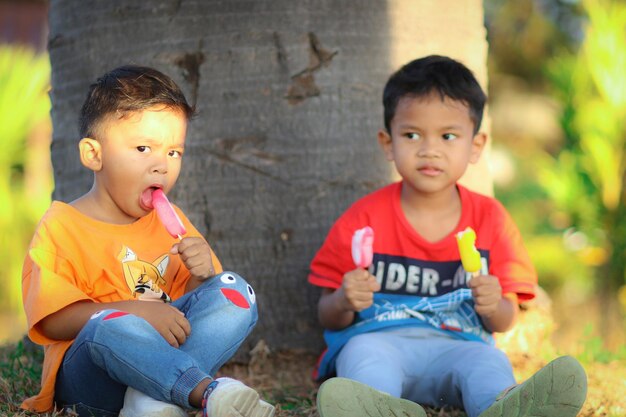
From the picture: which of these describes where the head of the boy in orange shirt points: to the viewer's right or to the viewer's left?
to the viewer's right

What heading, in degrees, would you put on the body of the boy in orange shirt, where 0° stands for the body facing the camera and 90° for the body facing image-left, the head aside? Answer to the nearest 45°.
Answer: approximately 315°

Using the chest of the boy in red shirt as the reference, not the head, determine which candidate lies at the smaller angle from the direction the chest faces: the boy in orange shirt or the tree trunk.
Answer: the boy in orange shirt

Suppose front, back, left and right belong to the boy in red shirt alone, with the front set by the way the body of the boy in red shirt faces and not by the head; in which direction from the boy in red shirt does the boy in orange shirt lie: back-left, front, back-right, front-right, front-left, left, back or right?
front-right

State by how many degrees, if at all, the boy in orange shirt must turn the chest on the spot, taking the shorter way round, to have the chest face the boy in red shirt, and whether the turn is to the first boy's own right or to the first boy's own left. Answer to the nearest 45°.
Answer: approximately 45° to the first boy's own left

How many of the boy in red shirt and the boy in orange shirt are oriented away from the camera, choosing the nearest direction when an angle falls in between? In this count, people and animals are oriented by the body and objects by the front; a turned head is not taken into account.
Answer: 0

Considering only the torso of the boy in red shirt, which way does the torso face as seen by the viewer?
toward the camera
